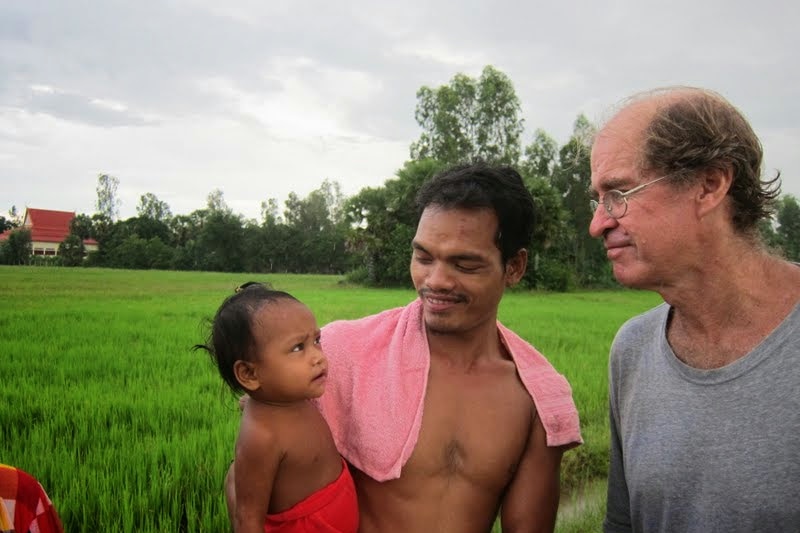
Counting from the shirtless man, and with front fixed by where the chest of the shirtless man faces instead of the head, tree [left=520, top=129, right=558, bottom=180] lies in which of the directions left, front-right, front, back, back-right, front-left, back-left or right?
back

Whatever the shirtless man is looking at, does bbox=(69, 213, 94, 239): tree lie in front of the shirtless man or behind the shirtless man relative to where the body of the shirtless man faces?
behind

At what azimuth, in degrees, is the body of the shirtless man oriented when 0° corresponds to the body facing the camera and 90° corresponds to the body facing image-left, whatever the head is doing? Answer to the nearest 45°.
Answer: approximately 0°

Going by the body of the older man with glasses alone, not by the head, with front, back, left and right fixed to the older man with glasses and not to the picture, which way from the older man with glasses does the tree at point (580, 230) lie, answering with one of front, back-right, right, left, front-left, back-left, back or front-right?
back-right

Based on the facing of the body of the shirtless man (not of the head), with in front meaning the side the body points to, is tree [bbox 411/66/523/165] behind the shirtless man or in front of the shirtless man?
behind

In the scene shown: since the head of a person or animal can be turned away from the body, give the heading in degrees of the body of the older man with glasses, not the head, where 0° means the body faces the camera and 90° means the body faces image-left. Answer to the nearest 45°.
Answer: approximately 45°

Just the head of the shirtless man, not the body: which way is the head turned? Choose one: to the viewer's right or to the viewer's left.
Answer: to the viewer's left

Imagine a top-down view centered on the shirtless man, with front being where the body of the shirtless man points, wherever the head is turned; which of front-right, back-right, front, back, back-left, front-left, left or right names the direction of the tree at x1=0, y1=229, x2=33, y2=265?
back-right

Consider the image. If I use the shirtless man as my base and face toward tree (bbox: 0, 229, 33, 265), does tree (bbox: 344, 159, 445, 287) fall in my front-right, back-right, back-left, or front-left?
front-right

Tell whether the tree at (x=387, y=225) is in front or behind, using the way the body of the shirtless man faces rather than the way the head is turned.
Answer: behind

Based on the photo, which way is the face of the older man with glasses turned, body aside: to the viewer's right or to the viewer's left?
to the viewer's left

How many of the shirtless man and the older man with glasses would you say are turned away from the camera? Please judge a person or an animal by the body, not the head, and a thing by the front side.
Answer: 0
